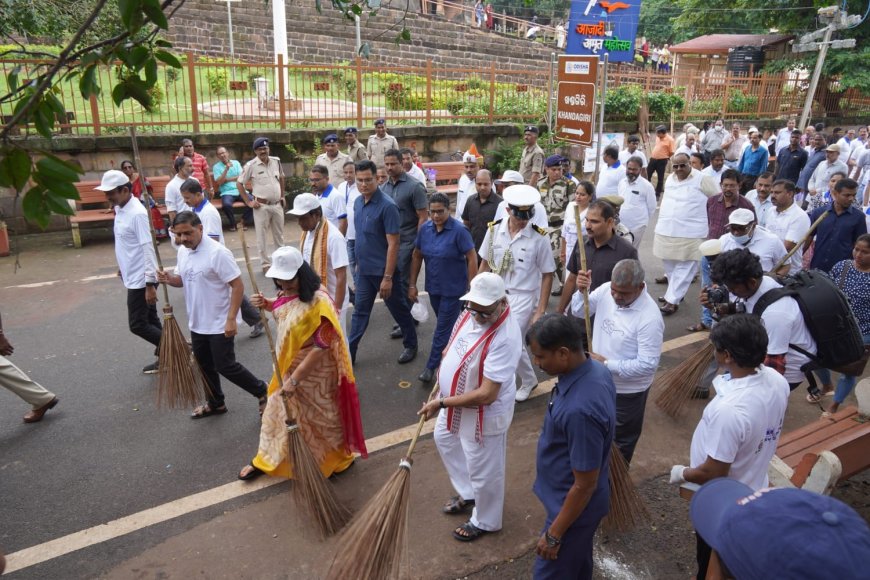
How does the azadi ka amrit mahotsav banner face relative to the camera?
toward the camera

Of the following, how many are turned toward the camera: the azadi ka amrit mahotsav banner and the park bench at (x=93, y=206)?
2

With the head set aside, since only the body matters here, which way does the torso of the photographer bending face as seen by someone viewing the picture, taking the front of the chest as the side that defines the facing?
to the viewer's left

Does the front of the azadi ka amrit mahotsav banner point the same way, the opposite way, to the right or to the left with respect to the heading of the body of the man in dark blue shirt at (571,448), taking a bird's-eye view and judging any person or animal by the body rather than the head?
to the left

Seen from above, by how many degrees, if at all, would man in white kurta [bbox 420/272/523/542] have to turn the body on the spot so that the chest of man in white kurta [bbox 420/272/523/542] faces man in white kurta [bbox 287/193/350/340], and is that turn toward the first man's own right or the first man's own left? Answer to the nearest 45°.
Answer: approximately 90° to the first man's own right

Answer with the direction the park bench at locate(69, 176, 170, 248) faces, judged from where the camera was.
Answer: facing the viewer

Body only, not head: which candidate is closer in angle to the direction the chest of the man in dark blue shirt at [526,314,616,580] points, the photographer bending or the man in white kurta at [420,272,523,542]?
the man in white kurta

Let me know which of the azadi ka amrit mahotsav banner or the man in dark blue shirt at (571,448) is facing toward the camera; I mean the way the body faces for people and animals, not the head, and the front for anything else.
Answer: the azadi ka amrit mahotsav banner

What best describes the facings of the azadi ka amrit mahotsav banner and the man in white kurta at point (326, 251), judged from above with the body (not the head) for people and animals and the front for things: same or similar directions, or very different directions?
same or similar directions

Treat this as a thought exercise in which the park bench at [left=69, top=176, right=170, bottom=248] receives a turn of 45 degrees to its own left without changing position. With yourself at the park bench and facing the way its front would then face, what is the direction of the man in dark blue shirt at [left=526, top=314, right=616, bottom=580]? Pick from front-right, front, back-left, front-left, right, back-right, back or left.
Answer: front-right

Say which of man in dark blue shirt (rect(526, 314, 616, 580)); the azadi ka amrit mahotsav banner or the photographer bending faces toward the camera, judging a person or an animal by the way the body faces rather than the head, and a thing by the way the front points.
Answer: the azadi ka amrit mahotsav banner

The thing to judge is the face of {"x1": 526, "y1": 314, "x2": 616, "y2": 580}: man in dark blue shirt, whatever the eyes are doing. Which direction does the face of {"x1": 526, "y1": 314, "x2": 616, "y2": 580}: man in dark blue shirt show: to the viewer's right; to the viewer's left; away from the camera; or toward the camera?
to the viewer's left

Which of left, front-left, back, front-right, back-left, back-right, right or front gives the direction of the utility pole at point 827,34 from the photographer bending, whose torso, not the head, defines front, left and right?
right

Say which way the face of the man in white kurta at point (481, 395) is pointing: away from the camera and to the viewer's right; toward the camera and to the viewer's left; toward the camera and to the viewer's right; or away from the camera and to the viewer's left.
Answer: toward the camera and to the viewer's left

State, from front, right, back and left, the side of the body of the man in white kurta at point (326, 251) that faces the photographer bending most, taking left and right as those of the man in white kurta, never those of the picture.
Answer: left

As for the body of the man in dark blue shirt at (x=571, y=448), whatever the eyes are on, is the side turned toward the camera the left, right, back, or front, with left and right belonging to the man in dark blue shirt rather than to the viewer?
left

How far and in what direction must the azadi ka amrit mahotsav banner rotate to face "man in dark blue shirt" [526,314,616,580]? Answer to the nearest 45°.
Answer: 0° — it already faces them

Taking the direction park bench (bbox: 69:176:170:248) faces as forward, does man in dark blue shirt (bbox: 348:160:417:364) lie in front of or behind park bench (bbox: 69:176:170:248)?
in front
